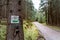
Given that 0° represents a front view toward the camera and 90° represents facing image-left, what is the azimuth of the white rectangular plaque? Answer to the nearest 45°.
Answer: approximately 0°
